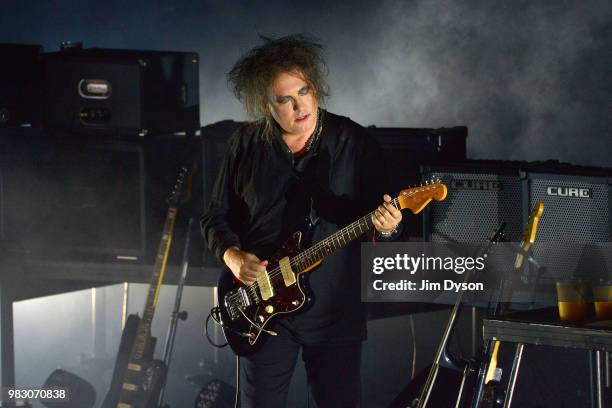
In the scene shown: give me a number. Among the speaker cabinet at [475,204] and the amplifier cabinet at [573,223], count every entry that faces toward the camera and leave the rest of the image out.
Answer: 2

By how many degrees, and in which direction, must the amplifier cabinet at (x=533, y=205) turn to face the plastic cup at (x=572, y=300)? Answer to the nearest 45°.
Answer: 0° — it already faces it

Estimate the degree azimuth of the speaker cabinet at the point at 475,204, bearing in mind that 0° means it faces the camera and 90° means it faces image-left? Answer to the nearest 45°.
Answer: approximately 0°

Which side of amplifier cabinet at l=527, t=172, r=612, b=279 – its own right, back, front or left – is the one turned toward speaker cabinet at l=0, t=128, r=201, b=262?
right

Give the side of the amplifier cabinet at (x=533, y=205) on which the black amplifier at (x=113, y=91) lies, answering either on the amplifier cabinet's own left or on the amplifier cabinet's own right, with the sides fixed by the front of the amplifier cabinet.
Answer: on the amplifier cabinet's own right

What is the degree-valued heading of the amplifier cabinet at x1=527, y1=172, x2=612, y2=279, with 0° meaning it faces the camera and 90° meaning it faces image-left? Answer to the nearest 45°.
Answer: approximately 0°
